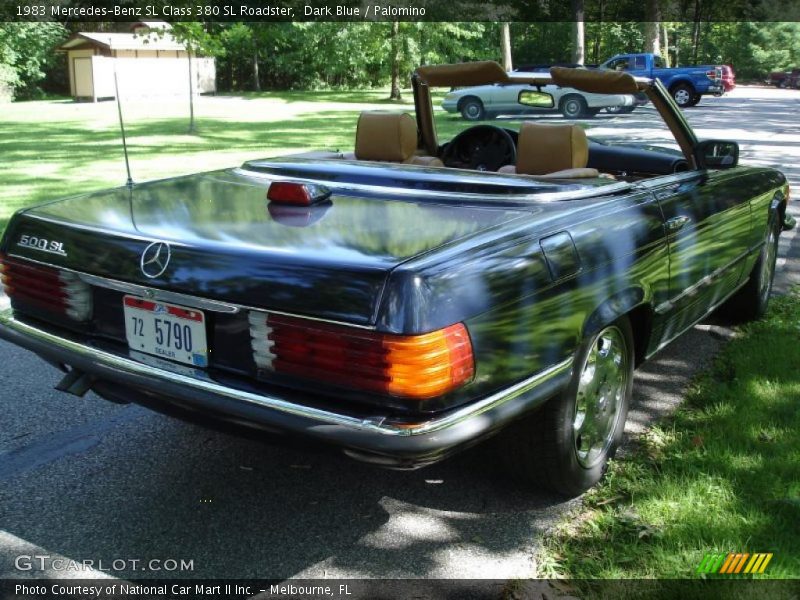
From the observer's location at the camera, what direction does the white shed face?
facing the viewer and to the left of the viewer

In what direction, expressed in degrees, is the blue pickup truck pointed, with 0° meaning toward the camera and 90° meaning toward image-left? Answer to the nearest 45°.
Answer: approximately 135°

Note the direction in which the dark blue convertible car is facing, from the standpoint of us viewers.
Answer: facing away from the viewer and to the right of the viewer

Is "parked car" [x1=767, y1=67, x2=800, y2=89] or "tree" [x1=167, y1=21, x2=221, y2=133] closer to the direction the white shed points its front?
the tree

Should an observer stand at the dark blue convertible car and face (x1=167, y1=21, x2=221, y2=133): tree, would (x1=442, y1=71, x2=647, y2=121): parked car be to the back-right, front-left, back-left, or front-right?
front-right

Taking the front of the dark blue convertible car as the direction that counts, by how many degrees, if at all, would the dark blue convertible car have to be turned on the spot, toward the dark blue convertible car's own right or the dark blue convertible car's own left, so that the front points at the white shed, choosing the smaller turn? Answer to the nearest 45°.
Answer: approximately 45° to the dark blue convertible car's own left
